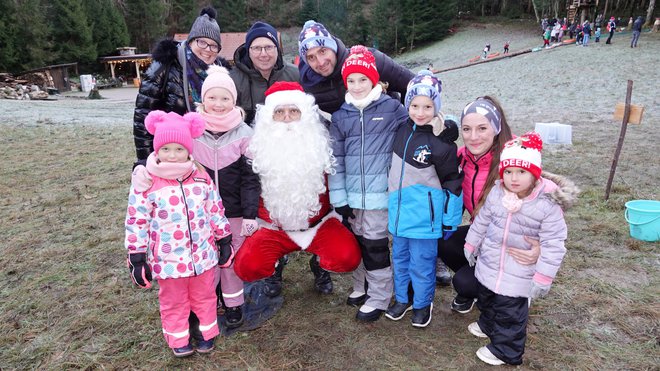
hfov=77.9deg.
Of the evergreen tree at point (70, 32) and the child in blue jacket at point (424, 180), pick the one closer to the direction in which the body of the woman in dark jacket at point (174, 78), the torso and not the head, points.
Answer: the child in blue jacket

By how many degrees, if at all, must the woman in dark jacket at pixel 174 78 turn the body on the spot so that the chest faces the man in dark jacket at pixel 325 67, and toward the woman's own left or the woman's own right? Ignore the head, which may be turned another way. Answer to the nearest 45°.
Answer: approximately 45° to the woman's own left

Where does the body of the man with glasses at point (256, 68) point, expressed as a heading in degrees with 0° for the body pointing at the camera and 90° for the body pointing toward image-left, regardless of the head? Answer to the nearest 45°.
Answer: approximately 0°

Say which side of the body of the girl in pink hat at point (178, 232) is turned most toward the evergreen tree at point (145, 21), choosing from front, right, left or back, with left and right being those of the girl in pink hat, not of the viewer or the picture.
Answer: back

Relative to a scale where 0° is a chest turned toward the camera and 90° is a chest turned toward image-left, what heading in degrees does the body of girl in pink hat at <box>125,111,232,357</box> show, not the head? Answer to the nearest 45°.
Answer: approximately 0°

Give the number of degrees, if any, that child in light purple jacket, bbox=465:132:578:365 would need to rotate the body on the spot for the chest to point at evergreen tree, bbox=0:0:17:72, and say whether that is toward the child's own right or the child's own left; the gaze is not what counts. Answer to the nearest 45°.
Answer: approximately 90° to the child's own right

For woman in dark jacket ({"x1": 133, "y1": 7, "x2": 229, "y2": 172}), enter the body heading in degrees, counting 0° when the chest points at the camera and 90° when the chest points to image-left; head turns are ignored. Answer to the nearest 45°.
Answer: approximately 315°

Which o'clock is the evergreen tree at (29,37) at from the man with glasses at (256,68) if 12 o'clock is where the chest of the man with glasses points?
The evergreen tree is roughly at 5 o'clock from the man with glasses.

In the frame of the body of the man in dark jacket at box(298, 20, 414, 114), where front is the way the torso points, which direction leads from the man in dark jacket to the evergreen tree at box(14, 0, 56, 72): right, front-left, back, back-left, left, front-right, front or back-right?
back-right

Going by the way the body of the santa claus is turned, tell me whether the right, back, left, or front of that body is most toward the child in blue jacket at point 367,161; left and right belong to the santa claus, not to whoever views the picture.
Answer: left
